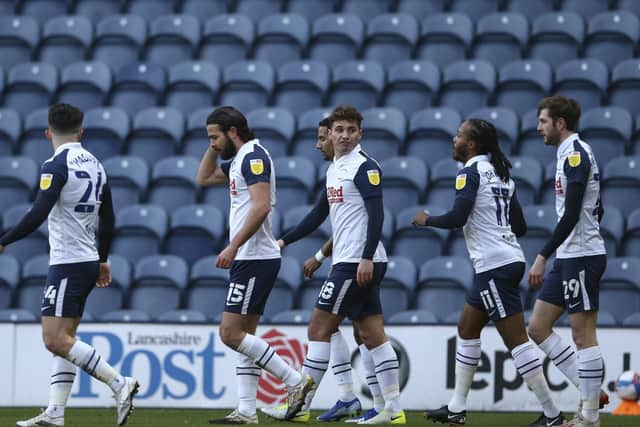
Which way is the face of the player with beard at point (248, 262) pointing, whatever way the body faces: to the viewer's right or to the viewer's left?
to the viewer's left

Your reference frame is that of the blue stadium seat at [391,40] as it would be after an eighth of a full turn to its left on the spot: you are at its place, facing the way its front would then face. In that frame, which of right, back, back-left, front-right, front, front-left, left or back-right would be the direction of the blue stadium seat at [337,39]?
back-right

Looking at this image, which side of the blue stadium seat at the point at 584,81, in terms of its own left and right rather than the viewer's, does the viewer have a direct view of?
front

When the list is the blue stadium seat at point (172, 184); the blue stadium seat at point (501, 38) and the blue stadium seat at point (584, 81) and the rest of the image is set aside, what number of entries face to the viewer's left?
0

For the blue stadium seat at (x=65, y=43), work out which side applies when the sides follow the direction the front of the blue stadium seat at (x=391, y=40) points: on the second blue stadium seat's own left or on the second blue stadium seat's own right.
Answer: on the second blue stadium seat's own right

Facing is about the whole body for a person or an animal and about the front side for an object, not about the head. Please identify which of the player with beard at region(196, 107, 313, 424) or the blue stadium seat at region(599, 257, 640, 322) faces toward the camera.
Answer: the blue stadium seat

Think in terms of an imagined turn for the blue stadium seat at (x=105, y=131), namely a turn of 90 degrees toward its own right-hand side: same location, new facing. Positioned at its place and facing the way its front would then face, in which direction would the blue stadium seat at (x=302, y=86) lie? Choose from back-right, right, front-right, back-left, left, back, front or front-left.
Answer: back

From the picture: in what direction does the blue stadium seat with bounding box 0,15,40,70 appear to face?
toward the camera

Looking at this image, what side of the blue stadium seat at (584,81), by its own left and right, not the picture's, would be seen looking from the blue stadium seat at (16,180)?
right

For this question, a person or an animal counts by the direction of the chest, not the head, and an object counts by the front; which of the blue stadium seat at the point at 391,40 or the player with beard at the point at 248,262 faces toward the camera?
the blue stadium seat

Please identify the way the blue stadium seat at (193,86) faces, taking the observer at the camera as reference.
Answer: facing the viewer

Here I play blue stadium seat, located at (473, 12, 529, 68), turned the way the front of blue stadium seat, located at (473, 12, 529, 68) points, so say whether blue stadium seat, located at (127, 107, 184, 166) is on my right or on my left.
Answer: on my right
